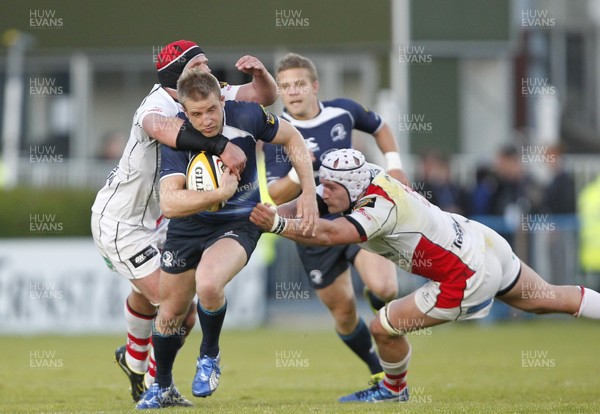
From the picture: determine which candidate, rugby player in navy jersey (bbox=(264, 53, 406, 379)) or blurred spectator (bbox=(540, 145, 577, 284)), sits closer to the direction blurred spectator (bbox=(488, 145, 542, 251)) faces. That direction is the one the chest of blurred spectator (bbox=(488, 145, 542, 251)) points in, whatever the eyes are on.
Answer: the rugby player in navy jersey

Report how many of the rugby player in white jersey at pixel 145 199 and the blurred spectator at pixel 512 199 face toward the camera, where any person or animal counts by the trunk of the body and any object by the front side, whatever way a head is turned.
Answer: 1

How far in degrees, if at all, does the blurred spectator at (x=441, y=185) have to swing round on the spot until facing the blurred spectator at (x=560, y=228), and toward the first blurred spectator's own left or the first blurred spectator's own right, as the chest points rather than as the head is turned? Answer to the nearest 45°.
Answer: approximately 90° to the first blurred spectator's own left

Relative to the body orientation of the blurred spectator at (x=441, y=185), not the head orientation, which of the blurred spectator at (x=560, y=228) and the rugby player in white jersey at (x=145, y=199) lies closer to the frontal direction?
the rugby player in white jersey

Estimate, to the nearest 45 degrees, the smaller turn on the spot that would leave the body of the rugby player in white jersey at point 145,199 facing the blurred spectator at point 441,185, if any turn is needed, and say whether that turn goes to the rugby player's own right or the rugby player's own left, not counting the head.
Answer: approximately 45° to the rugby player's own left

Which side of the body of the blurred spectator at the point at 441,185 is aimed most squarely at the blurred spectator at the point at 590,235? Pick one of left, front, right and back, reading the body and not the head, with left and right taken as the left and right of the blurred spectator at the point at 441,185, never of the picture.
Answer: left

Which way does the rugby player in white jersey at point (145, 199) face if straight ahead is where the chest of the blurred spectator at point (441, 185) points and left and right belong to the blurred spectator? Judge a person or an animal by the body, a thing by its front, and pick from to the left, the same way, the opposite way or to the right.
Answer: to the left

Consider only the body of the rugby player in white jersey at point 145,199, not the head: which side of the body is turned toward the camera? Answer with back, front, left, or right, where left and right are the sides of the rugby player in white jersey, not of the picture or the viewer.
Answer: right

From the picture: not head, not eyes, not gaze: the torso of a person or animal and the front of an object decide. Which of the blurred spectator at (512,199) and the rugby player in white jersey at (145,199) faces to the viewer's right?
the rugby player in white jersey

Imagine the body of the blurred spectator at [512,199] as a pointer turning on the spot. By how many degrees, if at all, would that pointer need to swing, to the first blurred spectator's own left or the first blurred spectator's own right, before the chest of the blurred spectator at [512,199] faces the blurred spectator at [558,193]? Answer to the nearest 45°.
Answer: approximately 135° to the first blurred spectator's own left

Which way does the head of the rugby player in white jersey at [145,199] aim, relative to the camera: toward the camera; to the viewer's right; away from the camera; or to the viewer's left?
to the viewer's right

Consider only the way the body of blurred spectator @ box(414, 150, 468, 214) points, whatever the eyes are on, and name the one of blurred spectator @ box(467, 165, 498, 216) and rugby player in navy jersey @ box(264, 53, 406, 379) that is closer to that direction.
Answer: the rugby player in navy jersey

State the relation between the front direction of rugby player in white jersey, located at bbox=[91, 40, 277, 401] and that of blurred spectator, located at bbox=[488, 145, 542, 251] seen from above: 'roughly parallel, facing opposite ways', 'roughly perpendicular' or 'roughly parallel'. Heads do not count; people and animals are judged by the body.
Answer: roughly perpendicular

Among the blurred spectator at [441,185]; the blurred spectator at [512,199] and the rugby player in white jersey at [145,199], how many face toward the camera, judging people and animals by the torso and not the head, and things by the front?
2
